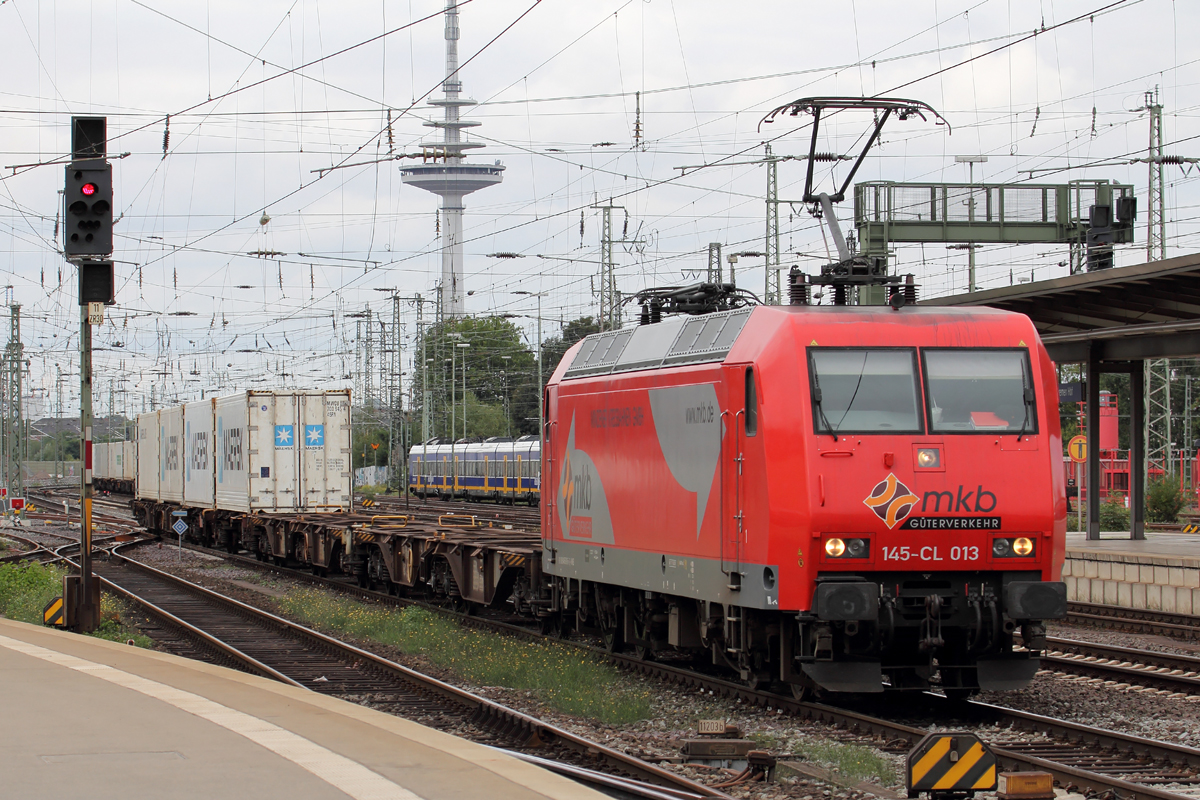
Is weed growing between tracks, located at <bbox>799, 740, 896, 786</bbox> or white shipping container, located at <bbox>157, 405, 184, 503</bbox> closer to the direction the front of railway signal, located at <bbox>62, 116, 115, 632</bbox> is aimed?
the weed growing between tracks

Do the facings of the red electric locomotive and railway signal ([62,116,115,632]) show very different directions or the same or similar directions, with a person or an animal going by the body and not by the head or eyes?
same or similar directions

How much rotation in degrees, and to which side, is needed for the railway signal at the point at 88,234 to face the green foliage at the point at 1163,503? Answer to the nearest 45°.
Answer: approximately 135° to its left

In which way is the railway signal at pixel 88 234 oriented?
toward the camera

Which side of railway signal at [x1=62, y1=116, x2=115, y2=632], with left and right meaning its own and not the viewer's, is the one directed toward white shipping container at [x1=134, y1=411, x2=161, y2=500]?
back

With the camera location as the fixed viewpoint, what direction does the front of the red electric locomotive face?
facing the viewer

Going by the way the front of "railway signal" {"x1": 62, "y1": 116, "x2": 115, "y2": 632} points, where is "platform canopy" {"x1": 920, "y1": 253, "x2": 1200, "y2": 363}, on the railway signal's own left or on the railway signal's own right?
on the railway signal's own left

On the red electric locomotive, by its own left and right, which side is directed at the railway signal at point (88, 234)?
right

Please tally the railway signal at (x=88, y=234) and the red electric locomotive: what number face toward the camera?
2

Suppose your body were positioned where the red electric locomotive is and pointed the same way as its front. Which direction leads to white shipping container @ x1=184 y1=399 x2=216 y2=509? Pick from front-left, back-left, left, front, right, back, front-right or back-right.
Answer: back-right

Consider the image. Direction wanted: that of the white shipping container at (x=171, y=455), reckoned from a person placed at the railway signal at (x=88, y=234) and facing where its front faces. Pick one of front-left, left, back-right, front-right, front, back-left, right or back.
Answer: back

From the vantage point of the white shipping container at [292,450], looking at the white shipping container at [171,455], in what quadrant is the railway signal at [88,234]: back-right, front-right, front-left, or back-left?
back-left

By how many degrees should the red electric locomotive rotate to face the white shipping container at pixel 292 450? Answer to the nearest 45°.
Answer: approximately 135° to its right

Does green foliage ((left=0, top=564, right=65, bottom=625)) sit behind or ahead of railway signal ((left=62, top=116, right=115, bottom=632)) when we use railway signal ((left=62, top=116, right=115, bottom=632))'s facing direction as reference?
behind

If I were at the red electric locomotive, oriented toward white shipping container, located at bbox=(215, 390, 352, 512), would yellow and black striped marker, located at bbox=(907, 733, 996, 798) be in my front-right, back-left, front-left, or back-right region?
back-left
